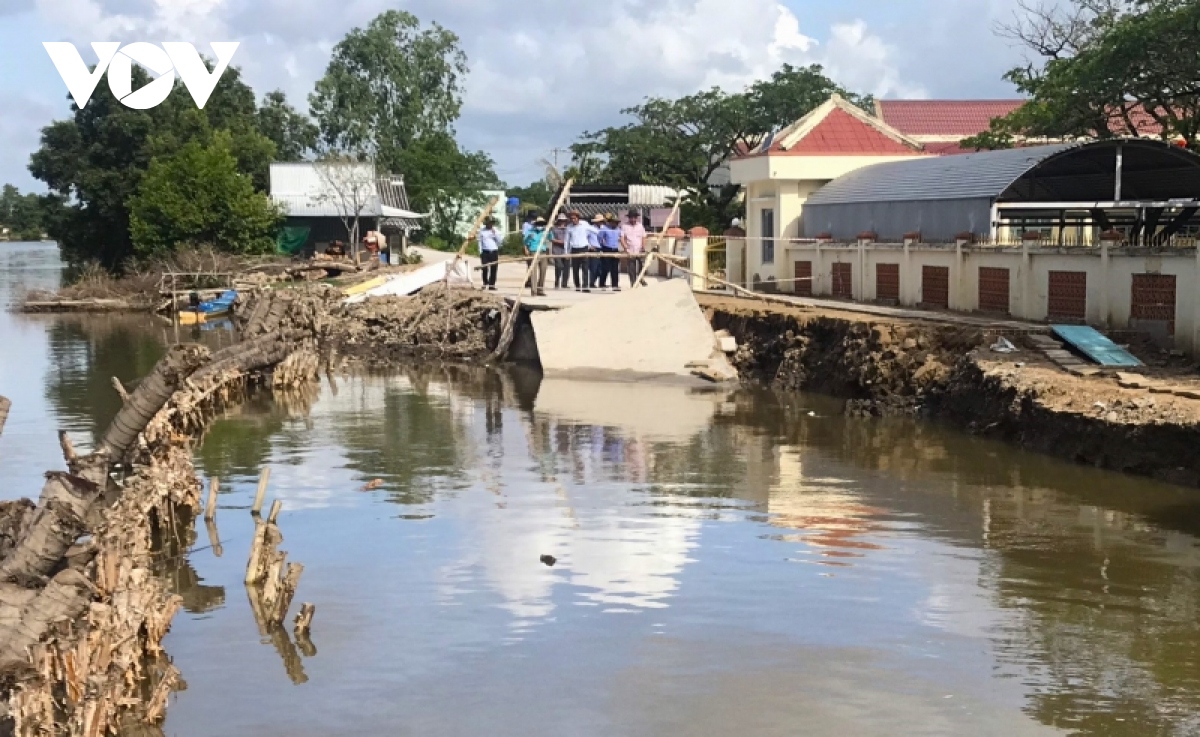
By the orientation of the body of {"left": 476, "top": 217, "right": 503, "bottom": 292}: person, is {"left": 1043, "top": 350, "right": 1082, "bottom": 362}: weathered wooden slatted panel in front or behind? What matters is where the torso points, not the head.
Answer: in front

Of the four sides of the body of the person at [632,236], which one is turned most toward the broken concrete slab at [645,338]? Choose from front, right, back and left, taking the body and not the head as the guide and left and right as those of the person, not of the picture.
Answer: front

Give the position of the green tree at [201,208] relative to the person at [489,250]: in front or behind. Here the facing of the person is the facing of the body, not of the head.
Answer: behind

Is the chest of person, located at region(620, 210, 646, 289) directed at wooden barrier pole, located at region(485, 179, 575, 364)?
no

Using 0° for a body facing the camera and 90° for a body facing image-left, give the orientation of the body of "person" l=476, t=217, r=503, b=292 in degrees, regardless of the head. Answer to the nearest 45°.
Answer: approximately 0°

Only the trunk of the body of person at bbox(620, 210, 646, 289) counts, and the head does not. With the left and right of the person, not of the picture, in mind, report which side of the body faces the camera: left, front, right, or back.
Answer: front

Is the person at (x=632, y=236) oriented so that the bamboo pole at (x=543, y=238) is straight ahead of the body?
no

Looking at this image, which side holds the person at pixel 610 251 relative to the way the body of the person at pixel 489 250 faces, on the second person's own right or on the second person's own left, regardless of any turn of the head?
on the second person's own left

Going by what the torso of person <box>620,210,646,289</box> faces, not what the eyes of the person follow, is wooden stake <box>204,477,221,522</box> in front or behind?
in front

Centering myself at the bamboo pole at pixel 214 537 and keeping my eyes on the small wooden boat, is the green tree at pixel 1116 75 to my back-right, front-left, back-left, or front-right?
front-right
